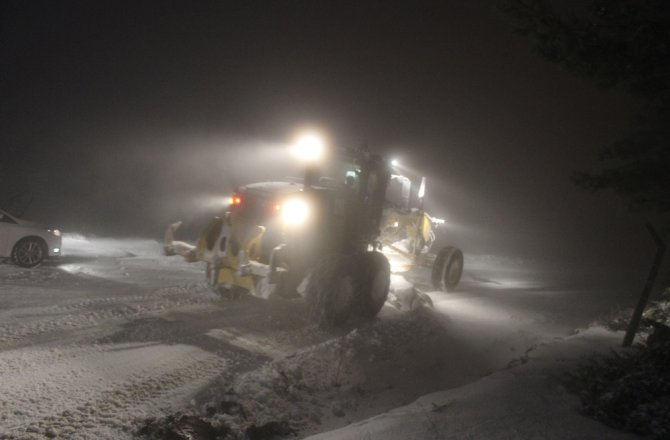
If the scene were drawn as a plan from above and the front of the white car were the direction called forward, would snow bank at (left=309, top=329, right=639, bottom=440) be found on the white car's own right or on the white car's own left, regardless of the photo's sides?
on the white car's own right

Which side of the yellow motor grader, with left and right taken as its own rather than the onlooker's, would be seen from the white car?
left

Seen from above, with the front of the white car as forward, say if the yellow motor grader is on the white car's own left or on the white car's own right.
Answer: on the white car's own right

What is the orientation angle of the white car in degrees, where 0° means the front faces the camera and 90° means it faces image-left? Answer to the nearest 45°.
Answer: approximately 270°

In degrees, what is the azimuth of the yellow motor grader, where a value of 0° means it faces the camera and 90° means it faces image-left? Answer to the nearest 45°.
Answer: approximately 225°

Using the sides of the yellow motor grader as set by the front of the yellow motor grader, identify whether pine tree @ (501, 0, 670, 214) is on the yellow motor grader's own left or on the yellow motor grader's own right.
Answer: on the yellow motor grader's own right
